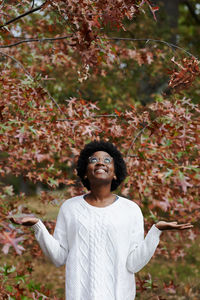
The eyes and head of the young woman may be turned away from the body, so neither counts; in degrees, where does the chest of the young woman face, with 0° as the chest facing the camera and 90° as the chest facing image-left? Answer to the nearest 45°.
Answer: approximately 0°
